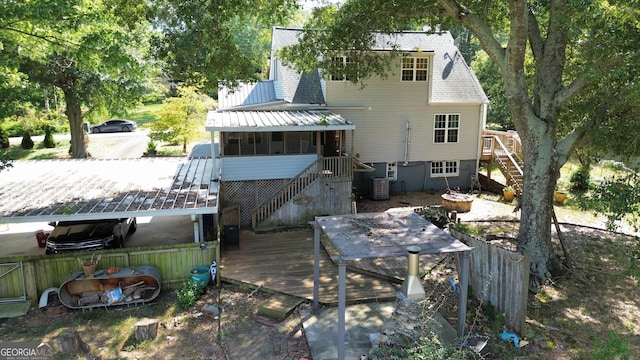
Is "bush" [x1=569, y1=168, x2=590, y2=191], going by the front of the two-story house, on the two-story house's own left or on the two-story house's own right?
on the two-story house's own right

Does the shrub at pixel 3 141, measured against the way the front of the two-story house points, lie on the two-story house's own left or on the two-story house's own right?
on the two-story house's own left

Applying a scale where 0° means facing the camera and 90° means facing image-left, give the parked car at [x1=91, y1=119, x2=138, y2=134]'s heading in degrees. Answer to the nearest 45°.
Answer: approximately 90°

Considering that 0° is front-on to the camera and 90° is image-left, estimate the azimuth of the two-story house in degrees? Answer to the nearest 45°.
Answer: approximately 180°

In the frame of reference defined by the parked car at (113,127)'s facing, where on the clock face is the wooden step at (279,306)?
The wooden step is roughly at 9 o'clock from the parked car.

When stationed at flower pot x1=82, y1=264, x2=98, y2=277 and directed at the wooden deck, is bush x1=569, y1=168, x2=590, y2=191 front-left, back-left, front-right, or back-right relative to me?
front-left

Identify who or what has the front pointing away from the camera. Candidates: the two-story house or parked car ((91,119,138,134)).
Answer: the two-story house

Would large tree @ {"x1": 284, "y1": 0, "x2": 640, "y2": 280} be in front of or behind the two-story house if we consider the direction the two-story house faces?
behind

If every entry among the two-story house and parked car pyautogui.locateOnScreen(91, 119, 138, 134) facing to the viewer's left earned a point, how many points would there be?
1

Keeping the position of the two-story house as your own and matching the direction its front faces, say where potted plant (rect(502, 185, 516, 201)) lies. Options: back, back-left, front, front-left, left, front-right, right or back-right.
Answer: right

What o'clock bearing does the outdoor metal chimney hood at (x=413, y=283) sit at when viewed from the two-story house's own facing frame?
The outdoor metal chimney hood is roughly at 6 o'clock from the two-story house.

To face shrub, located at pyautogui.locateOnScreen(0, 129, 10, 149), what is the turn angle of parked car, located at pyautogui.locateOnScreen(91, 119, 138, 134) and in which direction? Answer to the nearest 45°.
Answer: approximately 45° to its left

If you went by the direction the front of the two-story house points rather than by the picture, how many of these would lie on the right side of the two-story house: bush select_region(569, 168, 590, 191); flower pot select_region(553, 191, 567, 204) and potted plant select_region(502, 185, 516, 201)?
3
